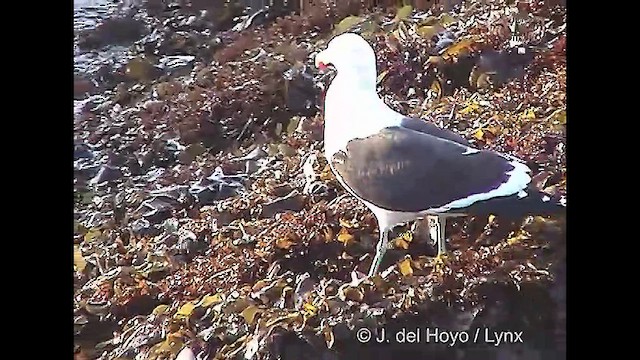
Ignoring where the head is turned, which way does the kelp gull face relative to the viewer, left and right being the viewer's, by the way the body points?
facing to the left of the viewer

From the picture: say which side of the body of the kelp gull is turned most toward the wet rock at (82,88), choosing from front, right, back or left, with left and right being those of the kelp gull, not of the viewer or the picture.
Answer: front
